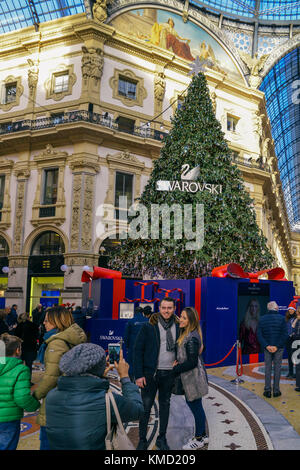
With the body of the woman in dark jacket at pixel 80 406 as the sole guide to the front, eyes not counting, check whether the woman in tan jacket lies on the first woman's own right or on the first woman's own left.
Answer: on the first woman's own left

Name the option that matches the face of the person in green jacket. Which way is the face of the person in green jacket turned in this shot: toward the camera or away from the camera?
away from the camera

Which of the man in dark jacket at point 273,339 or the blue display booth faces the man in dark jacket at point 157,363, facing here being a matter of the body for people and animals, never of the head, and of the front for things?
the blue display booth

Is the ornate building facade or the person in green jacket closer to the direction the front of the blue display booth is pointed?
the person in green jacket

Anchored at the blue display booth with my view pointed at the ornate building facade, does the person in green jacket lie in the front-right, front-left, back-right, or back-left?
back-left
